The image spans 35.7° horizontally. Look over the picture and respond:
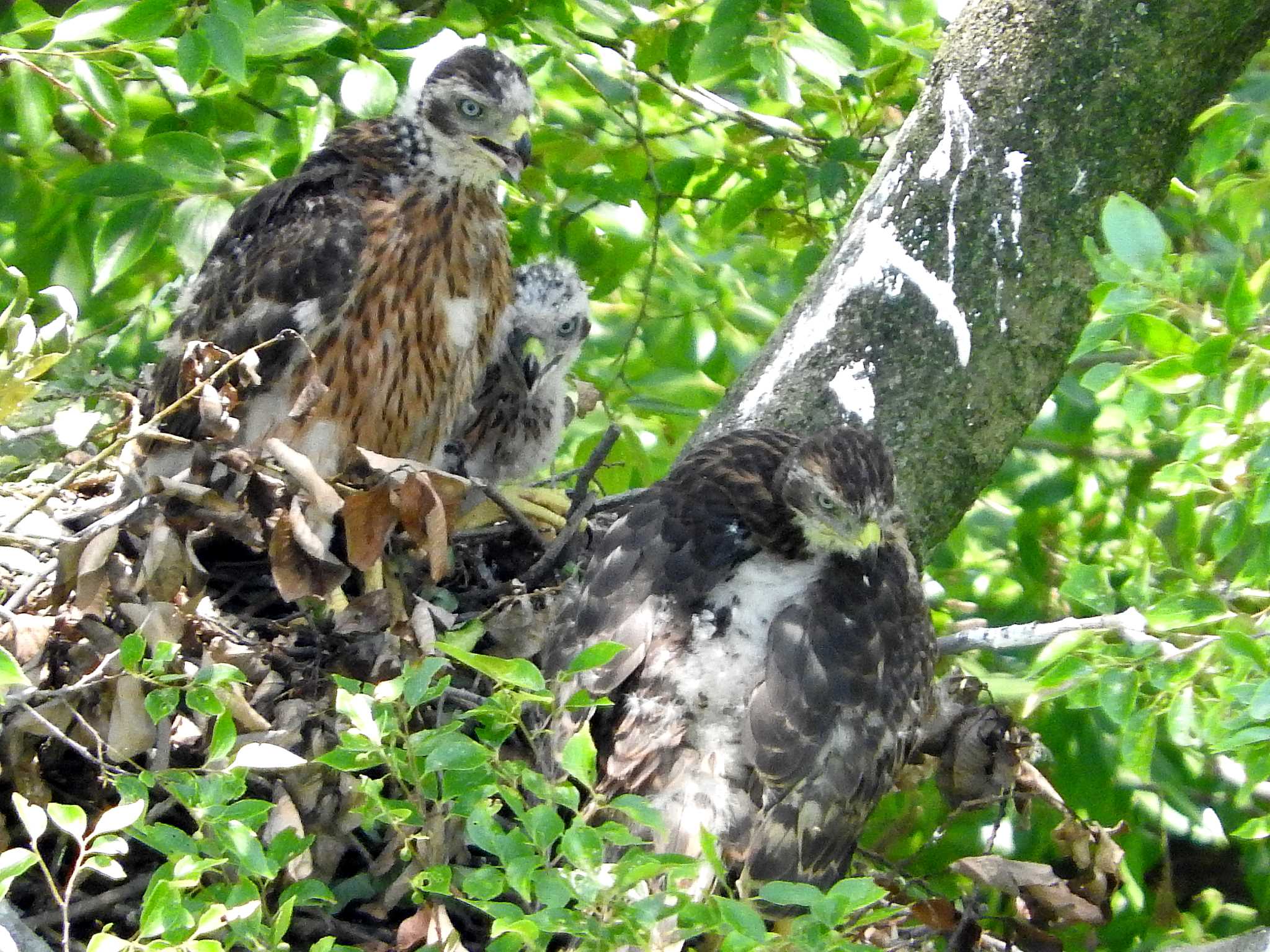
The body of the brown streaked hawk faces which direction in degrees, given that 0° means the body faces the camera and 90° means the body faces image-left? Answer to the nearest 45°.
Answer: approximately 315°

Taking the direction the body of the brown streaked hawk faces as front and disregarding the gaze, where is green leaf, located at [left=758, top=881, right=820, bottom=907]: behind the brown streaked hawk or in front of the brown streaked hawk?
in front

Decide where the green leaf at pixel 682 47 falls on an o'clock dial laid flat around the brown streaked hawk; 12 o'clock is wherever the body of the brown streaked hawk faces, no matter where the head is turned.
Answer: The green leaf is roughly at 9 o'clock from the brown streaked hawk.

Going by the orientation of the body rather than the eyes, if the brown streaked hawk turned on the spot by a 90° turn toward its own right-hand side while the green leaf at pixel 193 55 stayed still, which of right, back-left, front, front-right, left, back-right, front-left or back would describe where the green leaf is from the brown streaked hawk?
front

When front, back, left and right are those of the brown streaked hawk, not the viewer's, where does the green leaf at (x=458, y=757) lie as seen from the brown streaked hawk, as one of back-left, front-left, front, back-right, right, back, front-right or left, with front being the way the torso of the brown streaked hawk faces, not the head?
front-right

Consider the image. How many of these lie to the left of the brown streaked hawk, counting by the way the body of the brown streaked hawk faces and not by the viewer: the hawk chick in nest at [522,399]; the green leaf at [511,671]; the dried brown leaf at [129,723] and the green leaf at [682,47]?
2

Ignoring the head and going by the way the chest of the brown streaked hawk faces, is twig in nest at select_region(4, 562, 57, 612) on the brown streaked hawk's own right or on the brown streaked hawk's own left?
on the brown streaked hawk's own right

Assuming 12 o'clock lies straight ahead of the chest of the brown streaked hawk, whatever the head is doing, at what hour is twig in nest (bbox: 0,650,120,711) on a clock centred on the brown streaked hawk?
The twig in nest is roughly at 2 o'clock from the brown streaked hawk.

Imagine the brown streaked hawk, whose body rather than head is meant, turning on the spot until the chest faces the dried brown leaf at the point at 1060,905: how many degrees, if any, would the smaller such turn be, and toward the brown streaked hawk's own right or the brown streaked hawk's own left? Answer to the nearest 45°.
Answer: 0° — it already faces it

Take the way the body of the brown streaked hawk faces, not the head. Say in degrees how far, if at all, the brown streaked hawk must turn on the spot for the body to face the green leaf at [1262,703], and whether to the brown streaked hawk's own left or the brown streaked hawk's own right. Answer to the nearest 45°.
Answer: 0° — it already faces it

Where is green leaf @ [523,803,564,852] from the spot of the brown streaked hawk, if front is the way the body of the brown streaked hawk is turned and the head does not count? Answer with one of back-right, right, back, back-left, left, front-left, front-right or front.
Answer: front-right

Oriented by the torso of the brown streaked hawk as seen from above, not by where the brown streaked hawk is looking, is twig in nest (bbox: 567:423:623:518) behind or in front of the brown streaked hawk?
in front

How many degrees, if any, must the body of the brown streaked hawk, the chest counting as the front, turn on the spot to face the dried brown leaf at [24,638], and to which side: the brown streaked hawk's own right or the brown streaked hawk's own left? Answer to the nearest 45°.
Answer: approximately 45° to the brown streaked hawk's own right

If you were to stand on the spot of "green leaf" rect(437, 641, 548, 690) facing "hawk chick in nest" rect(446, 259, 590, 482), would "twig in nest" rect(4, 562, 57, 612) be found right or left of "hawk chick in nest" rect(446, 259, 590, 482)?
left
